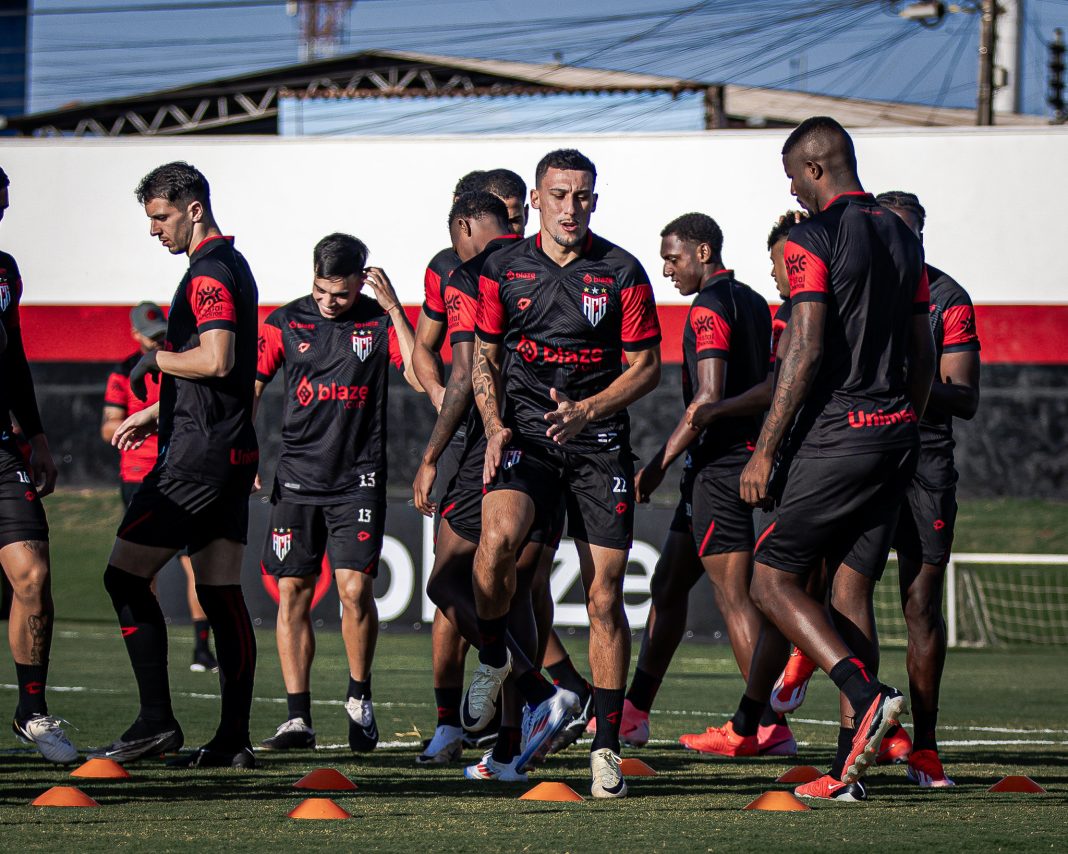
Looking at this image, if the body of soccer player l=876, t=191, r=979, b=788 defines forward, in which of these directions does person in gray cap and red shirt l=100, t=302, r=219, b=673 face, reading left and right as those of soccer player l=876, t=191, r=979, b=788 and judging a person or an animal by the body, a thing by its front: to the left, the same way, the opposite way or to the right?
the same way

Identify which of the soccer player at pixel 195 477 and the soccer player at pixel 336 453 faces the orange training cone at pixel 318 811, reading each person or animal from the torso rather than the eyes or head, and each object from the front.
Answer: the soccer player at pixel 336 453

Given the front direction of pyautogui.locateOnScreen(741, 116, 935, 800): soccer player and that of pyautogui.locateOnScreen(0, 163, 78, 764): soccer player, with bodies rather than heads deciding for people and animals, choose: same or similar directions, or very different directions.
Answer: very different directions

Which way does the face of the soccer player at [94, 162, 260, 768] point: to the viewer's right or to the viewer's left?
to the viewer's left

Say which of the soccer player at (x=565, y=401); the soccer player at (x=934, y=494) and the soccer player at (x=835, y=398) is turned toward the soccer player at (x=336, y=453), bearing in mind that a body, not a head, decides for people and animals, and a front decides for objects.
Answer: the soccer player at (x=835, y=398)

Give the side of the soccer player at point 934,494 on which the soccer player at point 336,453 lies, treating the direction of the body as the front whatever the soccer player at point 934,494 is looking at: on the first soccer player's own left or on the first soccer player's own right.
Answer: on the first soccer player's own right

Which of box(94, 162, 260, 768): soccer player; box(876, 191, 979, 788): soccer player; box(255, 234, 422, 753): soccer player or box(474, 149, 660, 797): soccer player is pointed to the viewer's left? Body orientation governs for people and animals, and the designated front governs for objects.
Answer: box(94, 162, 260, 768): soccer player
